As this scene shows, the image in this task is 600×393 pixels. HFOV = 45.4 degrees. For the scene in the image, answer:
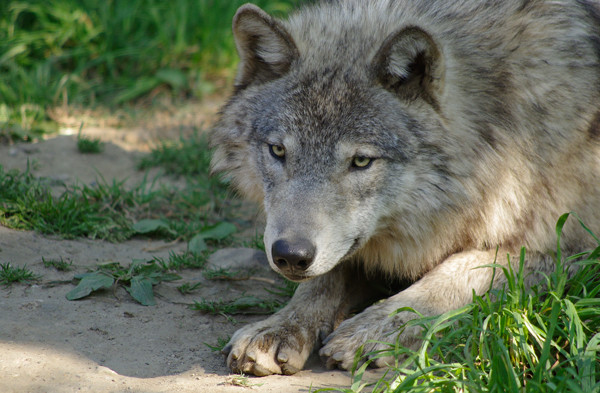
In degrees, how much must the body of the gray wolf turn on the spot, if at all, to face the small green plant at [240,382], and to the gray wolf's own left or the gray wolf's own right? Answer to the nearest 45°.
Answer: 0° — it already faces it

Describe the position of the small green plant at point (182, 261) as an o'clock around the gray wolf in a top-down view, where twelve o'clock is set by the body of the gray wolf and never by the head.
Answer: The small green plant is roughly at 2 o'clock from the gray wolf.

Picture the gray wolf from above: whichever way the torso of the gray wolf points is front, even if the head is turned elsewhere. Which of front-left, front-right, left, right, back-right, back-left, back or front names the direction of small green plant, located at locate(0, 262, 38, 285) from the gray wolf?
front-right

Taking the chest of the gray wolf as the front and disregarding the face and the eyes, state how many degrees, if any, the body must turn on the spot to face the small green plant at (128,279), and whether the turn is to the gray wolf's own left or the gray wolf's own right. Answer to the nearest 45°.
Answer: approximately 45° to the gray wolf's own right

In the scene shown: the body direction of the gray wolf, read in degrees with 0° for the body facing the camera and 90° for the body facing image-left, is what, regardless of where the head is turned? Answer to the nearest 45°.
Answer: approximately 45°

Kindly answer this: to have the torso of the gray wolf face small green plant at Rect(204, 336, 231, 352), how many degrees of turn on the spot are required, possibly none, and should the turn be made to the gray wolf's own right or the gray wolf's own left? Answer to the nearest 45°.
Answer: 0° — it already faces it
